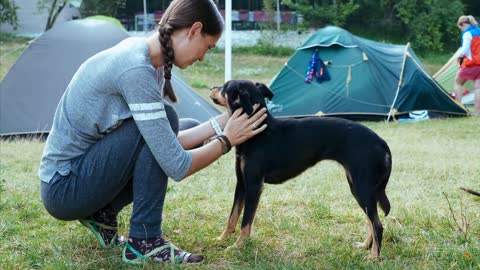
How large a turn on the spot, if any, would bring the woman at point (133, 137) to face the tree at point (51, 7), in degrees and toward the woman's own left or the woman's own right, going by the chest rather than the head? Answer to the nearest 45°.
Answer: approximately 90° to the woman's own left

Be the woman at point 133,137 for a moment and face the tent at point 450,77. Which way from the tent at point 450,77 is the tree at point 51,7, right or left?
left

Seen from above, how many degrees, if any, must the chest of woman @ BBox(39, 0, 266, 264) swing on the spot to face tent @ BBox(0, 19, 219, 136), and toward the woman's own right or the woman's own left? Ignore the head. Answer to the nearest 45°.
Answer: approximately 90° to the woman's own left

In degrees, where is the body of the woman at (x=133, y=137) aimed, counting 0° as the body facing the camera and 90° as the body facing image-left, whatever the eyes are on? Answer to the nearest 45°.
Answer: approximately 270°

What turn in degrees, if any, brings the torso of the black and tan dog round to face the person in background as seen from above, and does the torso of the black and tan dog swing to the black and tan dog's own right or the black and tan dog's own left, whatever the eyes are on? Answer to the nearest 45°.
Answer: approximately 90° to the black and tan dog's own right

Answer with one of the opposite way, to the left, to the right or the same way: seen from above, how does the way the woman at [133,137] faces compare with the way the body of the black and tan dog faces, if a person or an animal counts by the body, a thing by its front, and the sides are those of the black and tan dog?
the opposite way

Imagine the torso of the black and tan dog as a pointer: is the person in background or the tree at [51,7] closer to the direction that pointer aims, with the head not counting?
the tree

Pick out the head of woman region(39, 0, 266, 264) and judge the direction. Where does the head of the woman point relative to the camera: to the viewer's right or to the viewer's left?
to the viewer's right

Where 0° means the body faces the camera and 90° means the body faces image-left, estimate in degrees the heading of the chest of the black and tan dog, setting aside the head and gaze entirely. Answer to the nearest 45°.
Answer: approximately 90°
